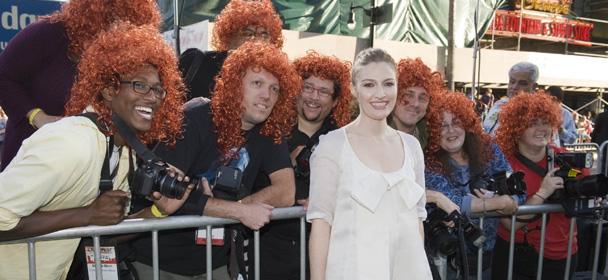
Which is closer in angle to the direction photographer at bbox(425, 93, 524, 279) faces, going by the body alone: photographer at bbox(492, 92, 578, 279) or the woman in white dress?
the woman in white dress

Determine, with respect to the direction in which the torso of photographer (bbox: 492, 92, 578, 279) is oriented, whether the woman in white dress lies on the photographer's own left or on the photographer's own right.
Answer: on the photographer's own right

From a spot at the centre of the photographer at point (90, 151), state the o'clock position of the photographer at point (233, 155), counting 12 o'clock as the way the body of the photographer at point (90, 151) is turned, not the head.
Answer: the photographer at point (233, 155) is roughly at 10 o'clock from the photographer at point (90, 151).

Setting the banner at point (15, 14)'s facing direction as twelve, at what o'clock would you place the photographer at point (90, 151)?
The photographer is roughly at 12 o'clock from the banner.

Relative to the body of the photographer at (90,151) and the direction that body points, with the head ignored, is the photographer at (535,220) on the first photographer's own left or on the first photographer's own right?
on the first photographer's own left

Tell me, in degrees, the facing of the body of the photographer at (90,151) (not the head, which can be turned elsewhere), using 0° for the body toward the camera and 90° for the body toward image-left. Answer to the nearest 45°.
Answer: approximately 315°

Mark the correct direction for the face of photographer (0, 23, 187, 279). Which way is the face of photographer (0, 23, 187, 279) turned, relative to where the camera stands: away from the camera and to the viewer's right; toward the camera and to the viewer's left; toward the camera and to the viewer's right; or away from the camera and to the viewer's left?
toward the camera and to the viewer's right

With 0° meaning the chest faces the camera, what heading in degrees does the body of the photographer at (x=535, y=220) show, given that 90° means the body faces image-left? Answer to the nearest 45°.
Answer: approximately 315°

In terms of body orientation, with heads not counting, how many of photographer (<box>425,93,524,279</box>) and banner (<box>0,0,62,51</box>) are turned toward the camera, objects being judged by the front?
2

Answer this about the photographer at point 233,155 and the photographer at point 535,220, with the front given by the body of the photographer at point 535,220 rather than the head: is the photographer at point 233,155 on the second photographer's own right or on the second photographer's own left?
on the second photographer's own right
